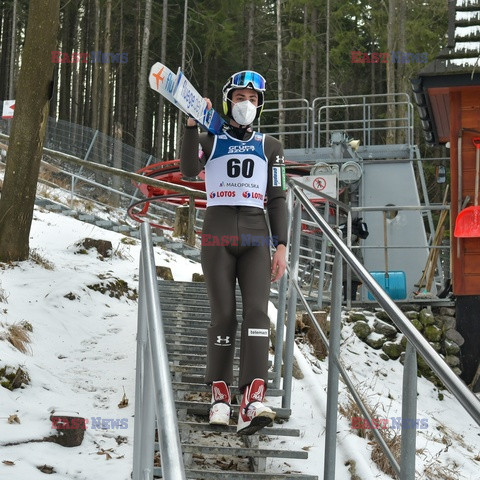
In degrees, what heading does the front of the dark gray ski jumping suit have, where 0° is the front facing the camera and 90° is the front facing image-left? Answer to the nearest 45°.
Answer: approximately 0°

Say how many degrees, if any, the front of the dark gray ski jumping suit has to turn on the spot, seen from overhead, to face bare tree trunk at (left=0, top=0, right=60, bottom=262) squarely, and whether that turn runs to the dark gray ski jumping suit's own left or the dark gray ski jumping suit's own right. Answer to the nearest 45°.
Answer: approximately 135° to the dark gray ski jumping suit's own right

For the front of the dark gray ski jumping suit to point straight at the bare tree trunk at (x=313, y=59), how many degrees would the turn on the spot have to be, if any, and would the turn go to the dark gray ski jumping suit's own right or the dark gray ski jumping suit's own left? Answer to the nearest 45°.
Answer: approximately 180°

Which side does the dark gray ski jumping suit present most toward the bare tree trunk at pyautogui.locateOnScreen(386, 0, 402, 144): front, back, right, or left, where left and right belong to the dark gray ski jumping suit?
back

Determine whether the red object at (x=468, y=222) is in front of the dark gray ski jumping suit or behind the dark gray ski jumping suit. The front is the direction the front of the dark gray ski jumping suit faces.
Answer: behind

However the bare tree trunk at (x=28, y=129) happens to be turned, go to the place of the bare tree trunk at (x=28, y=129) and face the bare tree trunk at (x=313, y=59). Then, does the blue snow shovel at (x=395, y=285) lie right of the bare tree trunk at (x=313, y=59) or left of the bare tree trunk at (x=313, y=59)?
right

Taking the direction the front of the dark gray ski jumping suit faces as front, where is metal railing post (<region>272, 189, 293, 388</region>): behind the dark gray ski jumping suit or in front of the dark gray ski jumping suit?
behind

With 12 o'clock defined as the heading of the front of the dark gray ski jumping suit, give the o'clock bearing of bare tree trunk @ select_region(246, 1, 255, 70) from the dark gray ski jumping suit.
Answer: The bare tree trunk is roughly at 6 o'clock from the dark gray ski jumping suit.
